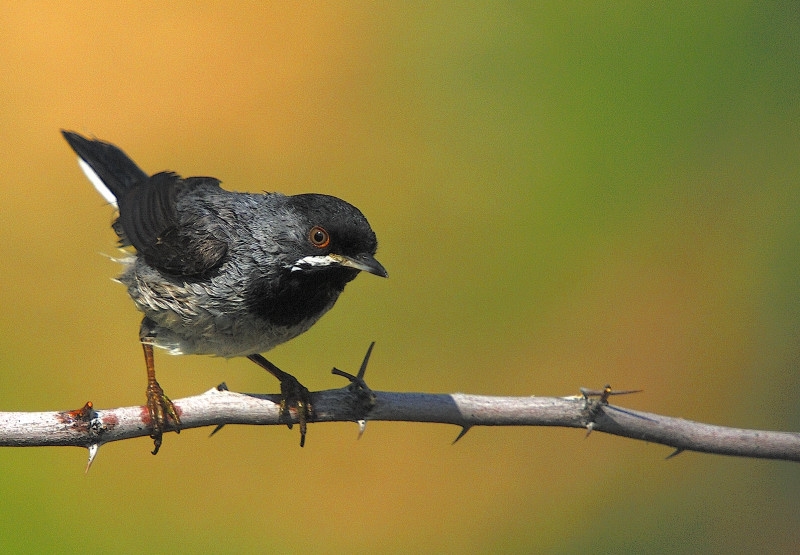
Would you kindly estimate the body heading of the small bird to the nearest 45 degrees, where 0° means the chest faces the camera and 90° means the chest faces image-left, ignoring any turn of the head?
approximately 315°
